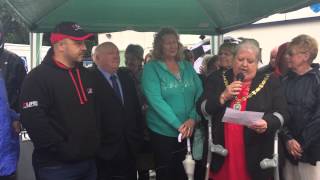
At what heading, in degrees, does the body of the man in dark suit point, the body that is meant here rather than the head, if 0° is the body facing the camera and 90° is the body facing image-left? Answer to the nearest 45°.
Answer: approximately 315°

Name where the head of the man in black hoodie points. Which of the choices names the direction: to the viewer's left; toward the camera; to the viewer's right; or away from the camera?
to the viewer's right

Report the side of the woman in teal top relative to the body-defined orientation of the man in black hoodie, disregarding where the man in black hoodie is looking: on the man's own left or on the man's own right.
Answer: on the man's own left

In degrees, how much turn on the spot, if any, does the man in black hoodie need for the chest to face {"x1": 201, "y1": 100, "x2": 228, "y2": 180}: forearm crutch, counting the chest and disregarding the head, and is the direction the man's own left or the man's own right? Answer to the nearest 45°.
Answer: approximately 45° to the man's own left

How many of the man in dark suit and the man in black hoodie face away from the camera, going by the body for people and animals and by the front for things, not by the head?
0
